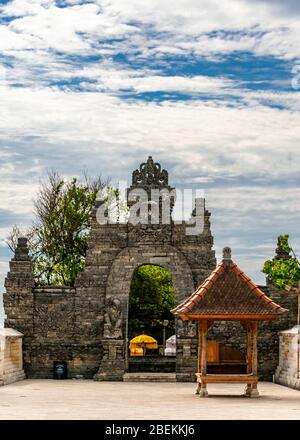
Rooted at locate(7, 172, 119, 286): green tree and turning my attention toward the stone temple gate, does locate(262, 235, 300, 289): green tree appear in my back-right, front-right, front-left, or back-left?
front-left

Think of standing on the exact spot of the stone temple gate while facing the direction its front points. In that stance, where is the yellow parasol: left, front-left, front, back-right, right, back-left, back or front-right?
back

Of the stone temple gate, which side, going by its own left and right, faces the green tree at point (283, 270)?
left

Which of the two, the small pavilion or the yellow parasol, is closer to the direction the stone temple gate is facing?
the small pavilion

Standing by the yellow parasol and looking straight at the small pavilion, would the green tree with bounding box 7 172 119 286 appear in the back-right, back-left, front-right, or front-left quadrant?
back-right

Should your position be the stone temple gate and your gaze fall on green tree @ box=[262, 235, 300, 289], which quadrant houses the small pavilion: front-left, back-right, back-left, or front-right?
front-right

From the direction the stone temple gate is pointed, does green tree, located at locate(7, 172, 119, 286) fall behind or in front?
behind

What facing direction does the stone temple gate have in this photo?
toward the camera

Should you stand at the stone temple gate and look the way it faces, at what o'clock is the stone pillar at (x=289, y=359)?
The stone pillar is roughly at 10 o'clock from the stone temple gate.

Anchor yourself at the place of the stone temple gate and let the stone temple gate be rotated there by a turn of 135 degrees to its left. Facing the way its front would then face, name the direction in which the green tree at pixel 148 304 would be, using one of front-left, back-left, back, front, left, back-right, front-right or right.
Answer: front-left
